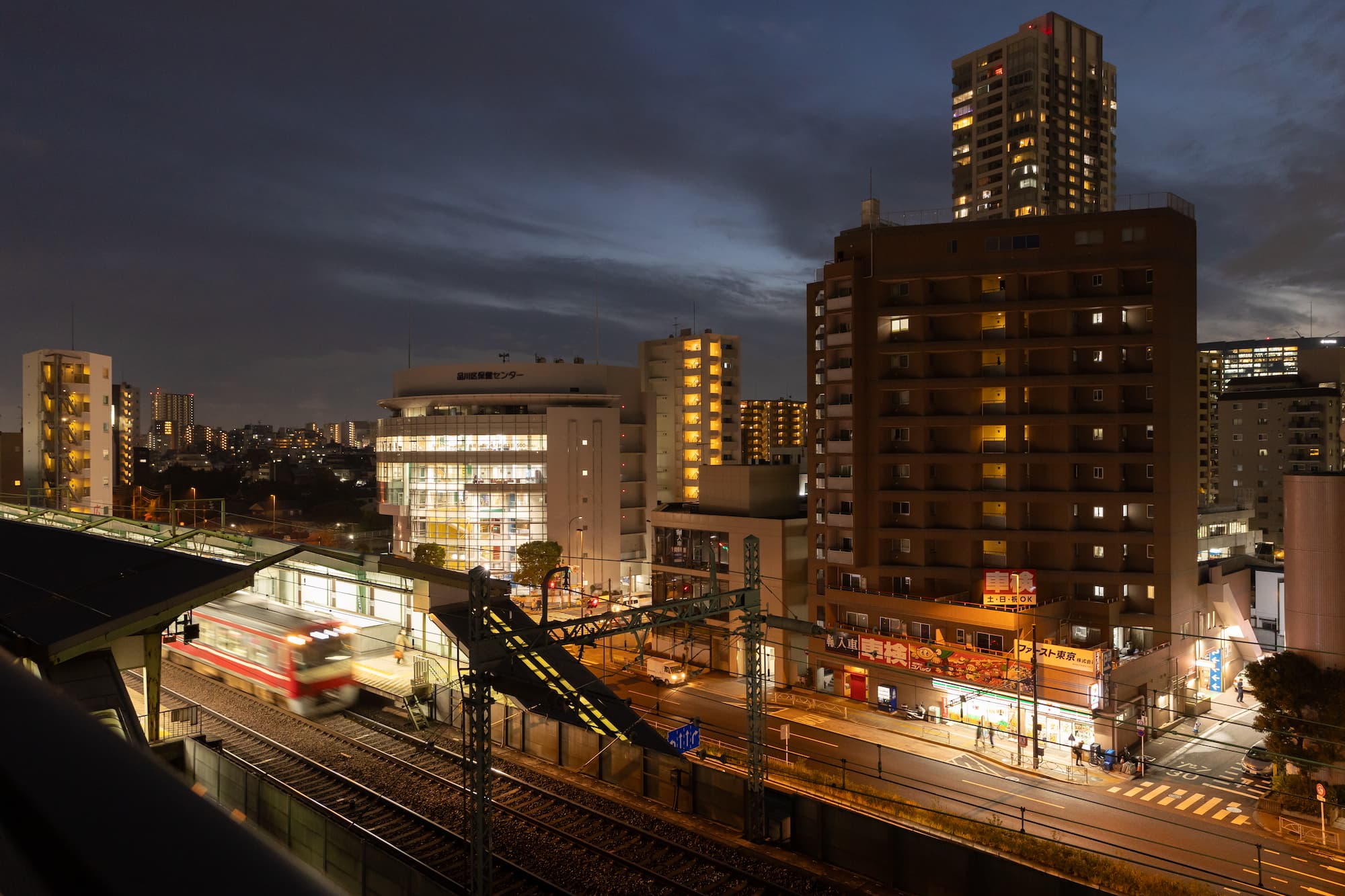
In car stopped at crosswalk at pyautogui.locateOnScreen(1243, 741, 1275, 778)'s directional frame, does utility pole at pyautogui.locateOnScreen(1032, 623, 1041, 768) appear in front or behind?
in front

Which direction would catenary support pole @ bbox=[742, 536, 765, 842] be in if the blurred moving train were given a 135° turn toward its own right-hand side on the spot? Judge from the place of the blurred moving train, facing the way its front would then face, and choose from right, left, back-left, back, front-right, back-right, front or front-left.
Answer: back-left

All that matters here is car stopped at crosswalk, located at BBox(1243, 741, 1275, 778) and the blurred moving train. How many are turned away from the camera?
0

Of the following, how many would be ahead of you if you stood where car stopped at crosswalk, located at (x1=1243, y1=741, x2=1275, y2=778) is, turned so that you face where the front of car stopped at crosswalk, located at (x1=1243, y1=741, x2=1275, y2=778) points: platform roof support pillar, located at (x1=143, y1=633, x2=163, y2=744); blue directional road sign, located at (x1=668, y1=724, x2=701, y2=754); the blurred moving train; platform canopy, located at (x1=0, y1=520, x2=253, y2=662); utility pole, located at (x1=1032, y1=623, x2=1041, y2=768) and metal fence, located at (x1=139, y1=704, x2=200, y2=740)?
6

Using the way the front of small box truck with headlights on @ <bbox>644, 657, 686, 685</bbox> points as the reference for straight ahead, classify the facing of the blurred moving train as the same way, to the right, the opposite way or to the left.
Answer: the same way

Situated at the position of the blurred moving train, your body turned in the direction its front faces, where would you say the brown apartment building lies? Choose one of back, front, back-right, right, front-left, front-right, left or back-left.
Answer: front-left

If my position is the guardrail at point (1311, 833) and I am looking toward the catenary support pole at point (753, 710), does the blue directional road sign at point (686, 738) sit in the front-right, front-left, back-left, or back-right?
front-right

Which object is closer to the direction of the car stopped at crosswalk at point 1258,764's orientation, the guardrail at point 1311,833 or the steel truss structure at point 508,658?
the steel truss structure

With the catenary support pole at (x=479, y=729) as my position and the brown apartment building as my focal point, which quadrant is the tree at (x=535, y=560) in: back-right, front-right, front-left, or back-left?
front-left

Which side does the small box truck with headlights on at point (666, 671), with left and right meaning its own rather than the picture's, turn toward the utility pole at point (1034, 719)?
front

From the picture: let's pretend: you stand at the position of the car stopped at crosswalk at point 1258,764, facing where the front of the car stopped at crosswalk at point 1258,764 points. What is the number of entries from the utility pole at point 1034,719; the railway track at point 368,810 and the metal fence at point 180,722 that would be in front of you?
3

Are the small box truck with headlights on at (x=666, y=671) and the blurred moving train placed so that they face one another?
no

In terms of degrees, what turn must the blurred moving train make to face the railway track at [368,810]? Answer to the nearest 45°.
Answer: approximately 45° to its right

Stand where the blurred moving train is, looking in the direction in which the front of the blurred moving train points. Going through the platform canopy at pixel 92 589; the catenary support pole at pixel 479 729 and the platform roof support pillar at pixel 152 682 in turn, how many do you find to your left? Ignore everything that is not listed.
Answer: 0

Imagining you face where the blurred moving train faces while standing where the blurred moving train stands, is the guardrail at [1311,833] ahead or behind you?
ahead

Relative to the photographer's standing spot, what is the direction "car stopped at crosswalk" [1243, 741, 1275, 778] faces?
facing the viewer and to the left of the viewer

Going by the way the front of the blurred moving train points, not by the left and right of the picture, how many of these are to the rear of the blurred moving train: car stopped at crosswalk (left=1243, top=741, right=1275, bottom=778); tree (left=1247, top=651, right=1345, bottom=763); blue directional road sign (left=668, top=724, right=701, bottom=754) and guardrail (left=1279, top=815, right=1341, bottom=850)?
0

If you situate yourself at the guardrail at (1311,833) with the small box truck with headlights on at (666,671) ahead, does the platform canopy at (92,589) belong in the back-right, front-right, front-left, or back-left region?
front-left

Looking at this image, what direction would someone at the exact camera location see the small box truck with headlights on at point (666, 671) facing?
facing the viewer and to the right of the viewer
